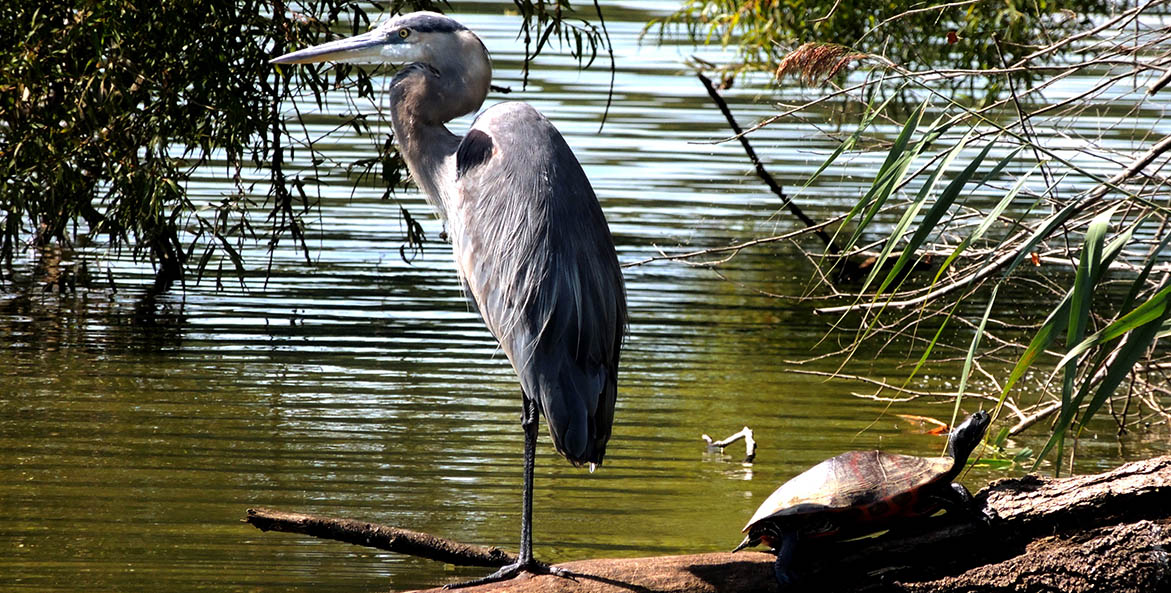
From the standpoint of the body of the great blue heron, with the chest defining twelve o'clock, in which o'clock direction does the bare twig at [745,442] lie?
The bare twig is roughly at 4 o'clock from the great blue heron.

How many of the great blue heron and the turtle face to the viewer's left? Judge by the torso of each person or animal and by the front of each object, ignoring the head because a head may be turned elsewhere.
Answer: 1

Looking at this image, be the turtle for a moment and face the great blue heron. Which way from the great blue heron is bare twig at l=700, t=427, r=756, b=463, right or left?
right

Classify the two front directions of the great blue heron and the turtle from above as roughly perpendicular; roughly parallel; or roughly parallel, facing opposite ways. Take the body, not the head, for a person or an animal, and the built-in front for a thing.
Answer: roughly parallel, facing opposite ways

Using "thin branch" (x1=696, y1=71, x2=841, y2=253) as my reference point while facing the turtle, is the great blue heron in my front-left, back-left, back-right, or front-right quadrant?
front-right

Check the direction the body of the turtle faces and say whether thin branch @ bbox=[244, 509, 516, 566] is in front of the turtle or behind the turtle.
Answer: behind

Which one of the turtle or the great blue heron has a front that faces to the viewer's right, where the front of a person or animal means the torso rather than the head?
the turtle

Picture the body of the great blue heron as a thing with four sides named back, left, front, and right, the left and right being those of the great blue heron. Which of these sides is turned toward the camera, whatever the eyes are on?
left

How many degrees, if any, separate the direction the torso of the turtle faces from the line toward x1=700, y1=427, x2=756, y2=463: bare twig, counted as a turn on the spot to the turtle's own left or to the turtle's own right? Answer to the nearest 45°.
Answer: approximately 90° to the turtle's own left

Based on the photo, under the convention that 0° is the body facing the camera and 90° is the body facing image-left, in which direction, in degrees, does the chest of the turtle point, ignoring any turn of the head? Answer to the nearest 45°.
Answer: approximately 270°

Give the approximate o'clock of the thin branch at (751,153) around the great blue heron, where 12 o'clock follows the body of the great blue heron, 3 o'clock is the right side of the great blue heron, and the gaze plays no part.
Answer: The thin branch is roughly at 4 o'clock from the great blue heron.
